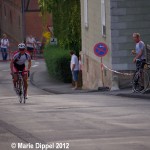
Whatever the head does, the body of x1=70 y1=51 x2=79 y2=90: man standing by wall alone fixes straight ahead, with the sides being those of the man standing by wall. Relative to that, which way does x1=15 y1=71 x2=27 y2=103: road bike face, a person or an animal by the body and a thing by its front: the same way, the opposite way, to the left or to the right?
to the left

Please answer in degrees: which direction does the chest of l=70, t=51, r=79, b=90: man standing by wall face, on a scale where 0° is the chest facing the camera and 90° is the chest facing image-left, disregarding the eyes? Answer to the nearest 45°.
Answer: approximately 90°

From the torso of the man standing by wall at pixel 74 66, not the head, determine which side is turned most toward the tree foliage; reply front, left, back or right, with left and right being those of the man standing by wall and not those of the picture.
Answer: right

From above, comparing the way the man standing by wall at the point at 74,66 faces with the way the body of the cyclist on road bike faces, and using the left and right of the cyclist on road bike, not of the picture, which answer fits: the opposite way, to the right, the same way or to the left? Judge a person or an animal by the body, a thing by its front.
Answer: to the right

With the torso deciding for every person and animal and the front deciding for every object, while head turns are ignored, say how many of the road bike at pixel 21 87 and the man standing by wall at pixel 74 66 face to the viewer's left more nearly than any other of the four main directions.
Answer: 1

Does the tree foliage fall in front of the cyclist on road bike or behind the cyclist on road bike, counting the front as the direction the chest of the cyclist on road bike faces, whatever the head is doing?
behind

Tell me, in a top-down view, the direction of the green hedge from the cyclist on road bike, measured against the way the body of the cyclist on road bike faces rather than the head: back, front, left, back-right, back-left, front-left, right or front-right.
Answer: back

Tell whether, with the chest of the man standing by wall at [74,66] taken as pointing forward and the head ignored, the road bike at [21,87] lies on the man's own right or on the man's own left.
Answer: on the man's own left
